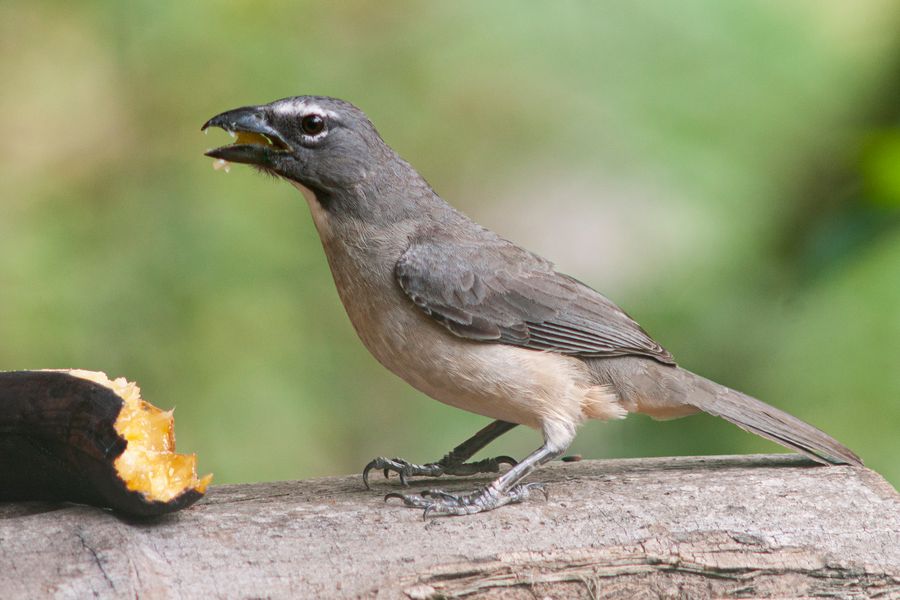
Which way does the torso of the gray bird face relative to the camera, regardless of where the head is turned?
to the viewer's left
